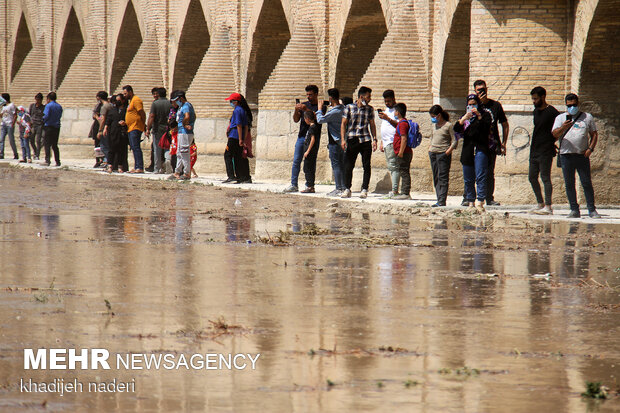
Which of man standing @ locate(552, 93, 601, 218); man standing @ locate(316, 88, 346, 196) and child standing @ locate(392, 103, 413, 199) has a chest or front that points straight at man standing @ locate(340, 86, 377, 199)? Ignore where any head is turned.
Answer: the child standing

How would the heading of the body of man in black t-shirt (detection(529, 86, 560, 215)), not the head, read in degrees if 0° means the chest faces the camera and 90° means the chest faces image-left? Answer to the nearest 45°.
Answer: approximately 45°

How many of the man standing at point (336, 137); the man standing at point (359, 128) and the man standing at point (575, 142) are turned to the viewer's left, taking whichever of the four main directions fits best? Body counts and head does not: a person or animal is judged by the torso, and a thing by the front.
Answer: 1

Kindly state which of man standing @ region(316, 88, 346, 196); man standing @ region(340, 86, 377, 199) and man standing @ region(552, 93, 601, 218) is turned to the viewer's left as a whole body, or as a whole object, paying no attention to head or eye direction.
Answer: man standing @ region(316, 88, 346, 196)

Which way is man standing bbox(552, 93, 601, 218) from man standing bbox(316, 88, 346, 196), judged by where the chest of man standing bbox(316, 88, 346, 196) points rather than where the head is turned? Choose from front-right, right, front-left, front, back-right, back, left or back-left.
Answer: back-left

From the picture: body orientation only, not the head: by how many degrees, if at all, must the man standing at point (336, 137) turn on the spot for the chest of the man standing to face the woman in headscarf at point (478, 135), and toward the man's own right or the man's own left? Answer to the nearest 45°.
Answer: approximately 135° to the man's own left

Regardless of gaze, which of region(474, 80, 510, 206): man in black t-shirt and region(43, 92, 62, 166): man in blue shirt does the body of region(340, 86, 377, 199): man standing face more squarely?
the man in black t-shirt

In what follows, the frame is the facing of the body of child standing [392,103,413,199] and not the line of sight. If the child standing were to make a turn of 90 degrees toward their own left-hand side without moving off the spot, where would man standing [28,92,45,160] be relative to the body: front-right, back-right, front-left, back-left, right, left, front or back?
back-right

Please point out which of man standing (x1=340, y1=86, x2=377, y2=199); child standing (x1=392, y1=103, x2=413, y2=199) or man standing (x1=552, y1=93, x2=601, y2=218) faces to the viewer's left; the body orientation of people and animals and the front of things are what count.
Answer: the child standing

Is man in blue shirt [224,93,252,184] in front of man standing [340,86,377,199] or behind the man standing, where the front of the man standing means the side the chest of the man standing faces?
behind

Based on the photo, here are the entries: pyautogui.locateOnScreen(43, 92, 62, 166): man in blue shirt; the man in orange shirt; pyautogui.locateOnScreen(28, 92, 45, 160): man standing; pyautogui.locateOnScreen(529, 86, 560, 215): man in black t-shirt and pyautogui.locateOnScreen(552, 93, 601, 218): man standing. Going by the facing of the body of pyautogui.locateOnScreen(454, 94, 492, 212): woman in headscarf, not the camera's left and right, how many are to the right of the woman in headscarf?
3

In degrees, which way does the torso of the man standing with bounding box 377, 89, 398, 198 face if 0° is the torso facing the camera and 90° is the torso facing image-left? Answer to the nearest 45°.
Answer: approximately 45°

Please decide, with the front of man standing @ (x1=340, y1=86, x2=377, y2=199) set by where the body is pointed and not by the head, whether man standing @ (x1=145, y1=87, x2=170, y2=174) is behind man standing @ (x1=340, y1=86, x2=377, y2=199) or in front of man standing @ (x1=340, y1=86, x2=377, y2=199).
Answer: behind
